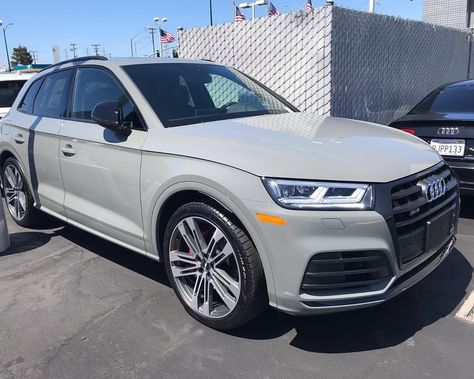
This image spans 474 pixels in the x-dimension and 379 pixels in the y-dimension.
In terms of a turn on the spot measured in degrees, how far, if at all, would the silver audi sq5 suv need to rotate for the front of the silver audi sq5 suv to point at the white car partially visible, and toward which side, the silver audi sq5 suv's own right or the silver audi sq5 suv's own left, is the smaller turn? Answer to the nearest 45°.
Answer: approximately 180°

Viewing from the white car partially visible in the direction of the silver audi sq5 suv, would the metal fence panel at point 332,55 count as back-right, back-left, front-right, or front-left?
front-left

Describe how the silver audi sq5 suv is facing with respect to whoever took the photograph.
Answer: facing the viewer and to the right of the viewer

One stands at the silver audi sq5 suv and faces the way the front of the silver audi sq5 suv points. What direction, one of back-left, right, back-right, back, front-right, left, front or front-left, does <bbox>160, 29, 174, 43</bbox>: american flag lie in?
back-left

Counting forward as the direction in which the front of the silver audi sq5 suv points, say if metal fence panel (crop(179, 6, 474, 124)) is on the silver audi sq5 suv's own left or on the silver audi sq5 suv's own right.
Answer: on the silver audi sq5 suv's own left
